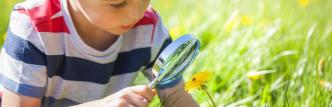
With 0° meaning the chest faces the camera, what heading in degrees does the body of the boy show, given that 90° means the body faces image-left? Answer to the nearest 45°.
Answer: approximately 315°

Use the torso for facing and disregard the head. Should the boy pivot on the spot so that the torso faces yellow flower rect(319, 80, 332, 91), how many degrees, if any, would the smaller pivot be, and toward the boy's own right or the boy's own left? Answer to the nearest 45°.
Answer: approximately 45° to the boy's own left

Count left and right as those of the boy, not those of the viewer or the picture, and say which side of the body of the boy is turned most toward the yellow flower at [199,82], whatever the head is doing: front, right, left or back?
front
